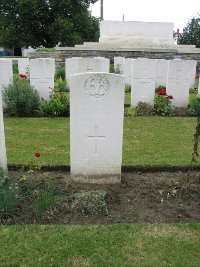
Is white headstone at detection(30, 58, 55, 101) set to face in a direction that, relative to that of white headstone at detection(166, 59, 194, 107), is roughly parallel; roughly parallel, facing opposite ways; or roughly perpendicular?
roughly parallel

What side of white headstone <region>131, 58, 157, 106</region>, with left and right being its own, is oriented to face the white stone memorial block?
back

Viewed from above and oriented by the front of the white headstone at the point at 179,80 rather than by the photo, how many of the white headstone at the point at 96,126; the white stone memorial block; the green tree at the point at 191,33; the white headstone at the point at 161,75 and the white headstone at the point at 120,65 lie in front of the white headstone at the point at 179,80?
1

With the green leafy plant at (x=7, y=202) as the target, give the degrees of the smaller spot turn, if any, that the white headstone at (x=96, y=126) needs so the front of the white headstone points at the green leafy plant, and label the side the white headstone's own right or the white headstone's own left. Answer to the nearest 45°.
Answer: approximately 45° to the white headstone's own right

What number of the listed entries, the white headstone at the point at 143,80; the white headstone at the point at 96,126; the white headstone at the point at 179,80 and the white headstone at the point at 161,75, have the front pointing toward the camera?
4

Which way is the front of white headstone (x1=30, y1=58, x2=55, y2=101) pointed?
toward the camera

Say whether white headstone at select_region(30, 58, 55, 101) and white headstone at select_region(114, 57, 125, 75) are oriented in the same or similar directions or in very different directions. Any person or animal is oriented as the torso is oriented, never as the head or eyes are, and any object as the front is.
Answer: same or similar directions

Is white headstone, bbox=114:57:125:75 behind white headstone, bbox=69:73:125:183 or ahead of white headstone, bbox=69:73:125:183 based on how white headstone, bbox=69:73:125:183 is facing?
behind

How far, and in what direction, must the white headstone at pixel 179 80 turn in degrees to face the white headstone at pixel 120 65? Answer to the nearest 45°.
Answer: approximately 135° to its right

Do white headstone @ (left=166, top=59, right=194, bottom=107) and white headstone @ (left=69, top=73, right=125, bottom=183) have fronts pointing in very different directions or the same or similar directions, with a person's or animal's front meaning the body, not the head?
same or similar directions

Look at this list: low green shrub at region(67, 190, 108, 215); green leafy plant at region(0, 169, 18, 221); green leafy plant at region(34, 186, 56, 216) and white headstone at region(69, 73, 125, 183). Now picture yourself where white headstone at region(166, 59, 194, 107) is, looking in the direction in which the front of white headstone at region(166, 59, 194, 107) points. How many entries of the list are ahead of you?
4

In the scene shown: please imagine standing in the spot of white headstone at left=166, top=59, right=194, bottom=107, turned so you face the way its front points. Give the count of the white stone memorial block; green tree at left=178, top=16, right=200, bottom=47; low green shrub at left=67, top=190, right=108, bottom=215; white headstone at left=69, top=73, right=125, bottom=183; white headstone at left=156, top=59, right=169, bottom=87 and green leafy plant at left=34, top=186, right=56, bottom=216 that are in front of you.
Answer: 3

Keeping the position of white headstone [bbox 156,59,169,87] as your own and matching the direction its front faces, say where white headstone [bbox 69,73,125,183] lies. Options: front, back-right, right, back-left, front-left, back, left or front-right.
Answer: front

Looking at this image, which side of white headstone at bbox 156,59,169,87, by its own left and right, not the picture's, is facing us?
front

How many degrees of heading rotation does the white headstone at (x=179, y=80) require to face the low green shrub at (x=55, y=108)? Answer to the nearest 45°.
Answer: approximately 45° to its right

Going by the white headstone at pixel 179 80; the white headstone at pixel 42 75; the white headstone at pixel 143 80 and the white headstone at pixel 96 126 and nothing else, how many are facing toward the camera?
4

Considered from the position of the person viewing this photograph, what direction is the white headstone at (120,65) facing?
facing the viewer

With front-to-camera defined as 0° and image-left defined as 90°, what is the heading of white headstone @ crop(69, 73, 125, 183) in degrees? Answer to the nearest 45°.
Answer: approximately 0°

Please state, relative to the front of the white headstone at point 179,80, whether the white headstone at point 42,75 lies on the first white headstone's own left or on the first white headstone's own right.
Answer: on the first white headstone's own right

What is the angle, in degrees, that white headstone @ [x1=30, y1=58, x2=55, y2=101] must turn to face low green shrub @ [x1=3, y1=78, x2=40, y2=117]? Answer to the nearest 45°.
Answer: approximately 45° to its right
